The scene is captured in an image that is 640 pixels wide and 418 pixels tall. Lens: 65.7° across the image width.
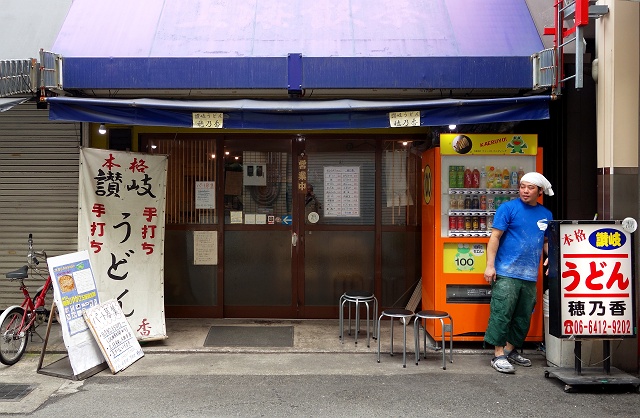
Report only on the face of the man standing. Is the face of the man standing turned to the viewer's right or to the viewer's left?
to the viewer's left

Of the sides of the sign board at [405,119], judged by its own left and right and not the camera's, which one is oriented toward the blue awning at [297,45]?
right

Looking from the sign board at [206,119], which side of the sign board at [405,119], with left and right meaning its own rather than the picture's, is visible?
right

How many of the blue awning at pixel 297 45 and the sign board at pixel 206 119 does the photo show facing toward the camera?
2

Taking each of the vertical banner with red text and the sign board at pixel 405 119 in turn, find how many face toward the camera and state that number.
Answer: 2

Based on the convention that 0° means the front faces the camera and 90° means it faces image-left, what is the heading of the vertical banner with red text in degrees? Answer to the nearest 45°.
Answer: approximately 0°

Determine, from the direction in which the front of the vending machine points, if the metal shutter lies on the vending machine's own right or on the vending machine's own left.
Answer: on the vending machine's own right
